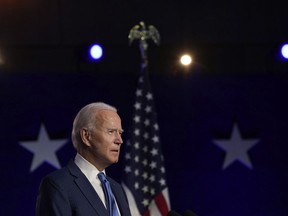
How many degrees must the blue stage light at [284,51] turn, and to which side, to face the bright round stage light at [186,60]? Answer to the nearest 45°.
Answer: approximately 90° to its right

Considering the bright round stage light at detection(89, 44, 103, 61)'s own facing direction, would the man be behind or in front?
in front

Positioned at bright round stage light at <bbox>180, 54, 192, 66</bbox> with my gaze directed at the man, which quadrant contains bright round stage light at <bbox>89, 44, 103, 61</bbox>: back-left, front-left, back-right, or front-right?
front-right

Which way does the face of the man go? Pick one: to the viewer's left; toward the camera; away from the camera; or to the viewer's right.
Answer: to the viewer's right

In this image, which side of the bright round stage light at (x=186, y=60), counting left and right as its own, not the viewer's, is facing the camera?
front

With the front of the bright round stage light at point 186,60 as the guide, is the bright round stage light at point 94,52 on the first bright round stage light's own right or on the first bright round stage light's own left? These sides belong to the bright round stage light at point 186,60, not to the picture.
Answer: on the first bright round stage light's own right

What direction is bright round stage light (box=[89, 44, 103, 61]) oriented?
toward the camera

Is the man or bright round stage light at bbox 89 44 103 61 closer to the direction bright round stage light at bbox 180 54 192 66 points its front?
the man

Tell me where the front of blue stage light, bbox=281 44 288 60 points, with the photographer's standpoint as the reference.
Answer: facing the viewer

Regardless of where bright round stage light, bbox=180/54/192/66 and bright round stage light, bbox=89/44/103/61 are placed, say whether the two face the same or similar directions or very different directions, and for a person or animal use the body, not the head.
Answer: same or similar directions

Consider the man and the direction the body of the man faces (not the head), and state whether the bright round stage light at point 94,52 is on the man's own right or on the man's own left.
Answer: on the man's own left

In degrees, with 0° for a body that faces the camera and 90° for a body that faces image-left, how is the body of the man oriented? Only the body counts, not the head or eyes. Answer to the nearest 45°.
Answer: approximately 315°

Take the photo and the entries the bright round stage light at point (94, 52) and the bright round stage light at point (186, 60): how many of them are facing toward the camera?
2

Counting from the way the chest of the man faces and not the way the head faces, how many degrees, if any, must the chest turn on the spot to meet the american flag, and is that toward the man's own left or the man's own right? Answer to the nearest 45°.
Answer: approximately 135° to the man's own left
